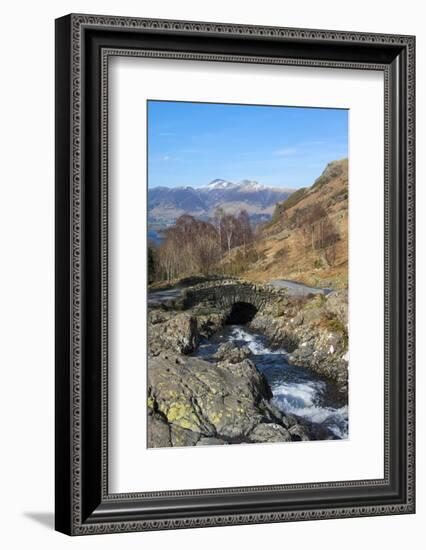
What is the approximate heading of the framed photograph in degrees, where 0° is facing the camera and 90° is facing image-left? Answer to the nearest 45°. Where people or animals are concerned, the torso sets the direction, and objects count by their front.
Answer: approximately 315°
